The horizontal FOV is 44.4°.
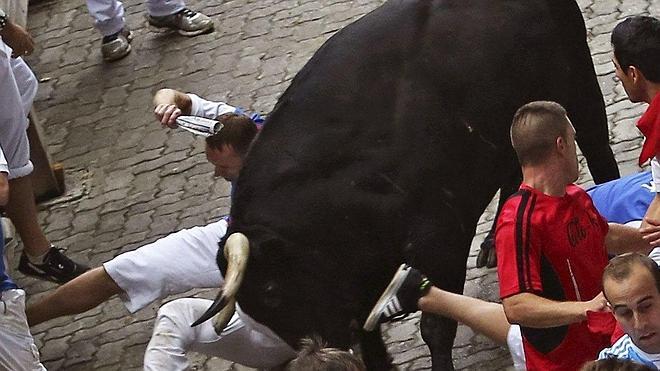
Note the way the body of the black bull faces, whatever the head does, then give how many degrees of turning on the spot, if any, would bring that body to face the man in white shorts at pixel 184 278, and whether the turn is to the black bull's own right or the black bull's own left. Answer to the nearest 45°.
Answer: approximately 45° to the black bull's own right

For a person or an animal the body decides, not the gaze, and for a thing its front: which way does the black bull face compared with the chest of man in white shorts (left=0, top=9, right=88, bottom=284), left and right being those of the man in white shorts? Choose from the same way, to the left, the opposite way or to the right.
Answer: the opposite way

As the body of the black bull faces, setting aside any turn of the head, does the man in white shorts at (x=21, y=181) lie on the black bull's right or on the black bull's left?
on the black bull's right

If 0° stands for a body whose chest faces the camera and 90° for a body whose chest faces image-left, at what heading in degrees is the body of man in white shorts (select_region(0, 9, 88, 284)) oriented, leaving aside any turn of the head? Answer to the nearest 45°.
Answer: approximately 270°

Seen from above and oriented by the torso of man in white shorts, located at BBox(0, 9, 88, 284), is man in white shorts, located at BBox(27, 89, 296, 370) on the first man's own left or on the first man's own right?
on the first man's own right

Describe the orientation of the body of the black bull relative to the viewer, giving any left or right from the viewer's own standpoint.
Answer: facing the viewer and to the left of the viewer

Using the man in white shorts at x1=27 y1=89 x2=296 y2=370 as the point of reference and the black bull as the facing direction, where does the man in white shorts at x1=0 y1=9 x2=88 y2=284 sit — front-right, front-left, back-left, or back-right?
back-left

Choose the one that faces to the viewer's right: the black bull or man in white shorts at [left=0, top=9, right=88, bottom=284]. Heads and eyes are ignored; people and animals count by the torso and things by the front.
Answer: the man in white shorts

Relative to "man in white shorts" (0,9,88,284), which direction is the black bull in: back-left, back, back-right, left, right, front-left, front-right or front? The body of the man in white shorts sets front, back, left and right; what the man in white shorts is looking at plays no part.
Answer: front-right

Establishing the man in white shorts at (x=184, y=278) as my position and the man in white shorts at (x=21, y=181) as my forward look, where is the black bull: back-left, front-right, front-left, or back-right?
back-right
